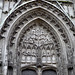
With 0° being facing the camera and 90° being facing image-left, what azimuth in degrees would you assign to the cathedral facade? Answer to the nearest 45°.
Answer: approximately 0°
